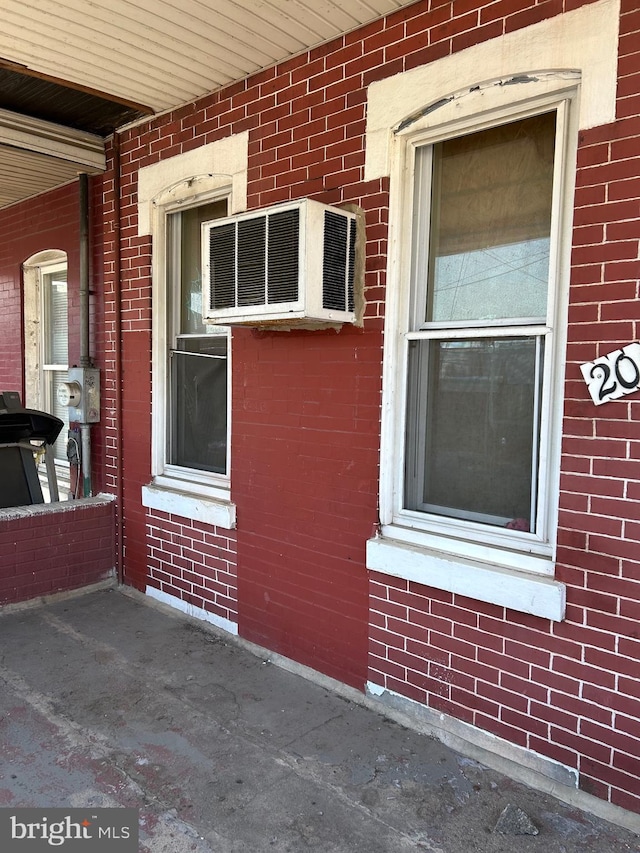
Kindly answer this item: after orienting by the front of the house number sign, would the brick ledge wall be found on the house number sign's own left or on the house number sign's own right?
on the house number sign's own right

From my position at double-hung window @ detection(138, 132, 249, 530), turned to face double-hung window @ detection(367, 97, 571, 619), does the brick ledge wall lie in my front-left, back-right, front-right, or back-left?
back-right

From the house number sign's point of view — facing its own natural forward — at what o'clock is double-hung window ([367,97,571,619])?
The double-hung window is roughly at 4 o'clock from the house number sign.

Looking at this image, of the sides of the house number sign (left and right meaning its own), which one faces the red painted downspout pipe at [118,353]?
right

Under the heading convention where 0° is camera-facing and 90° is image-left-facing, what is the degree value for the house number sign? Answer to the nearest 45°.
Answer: approximately 0°
